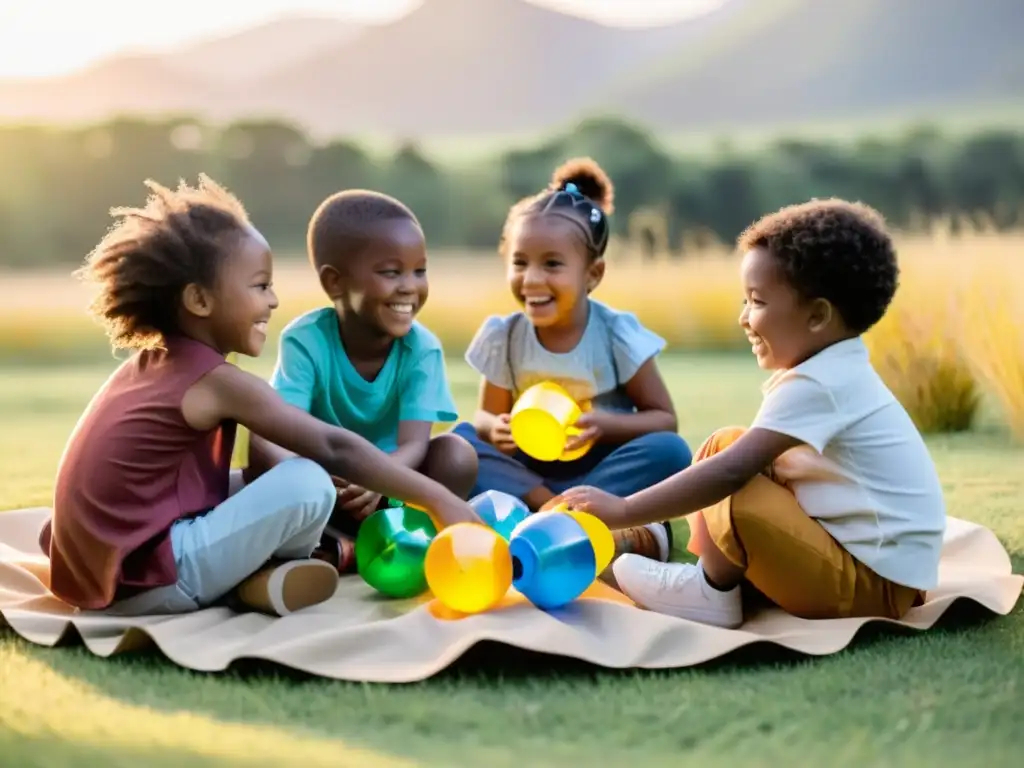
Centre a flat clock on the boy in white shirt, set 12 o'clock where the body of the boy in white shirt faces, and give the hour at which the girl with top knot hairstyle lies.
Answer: The girl with top knot hairstyle is roughly at 2 o'clock from the boy in white shirt.

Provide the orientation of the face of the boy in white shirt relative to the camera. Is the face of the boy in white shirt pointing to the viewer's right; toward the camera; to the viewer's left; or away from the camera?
to the viewer's left

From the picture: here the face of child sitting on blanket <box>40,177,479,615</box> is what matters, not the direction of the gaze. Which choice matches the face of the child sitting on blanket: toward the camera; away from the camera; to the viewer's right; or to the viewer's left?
to the viewer's right

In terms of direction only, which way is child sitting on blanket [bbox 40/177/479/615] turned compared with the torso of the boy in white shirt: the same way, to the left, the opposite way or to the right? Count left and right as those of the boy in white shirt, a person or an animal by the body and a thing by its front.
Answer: the opposite way

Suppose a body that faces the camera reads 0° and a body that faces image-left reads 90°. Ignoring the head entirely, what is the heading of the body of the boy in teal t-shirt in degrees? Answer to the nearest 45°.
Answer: approximately 315°

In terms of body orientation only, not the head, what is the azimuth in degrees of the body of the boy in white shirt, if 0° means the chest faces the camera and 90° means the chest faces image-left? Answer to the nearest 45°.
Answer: approximately 90°

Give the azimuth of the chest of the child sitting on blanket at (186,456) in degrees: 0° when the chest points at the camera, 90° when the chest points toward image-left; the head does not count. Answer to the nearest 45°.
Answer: approximately 270°
